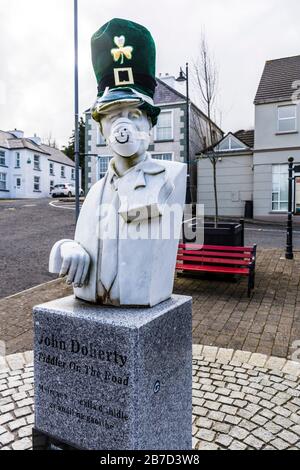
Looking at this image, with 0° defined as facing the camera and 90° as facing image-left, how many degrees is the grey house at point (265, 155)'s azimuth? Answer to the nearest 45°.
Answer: approximately 0°

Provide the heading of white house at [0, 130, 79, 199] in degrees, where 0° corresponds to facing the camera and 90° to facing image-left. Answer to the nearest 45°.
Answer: approximately 315°

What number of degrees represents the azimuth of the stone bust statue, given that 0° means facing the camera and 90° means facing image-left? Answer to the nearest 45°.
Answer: approximately 45°

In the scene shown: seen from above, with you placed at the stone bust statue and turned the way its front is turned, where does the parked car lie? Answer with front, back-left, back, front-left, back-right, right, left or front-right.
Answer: back-right

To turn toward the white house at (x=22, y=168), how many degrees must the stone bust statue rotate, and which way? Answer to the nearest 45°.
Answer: approximately 135° to its right

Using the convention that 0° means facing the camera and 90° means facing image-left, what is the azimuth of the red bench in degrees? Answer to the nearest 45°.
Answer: approximately 0°

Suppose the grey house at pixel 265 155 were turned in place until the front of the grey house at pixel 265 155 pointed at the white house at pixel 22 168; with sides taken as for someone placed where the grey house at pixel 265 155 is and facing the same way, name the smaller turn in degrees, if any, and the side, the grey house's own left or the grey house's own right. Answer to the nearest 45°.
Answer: approximately 135° to the grey house's own right
